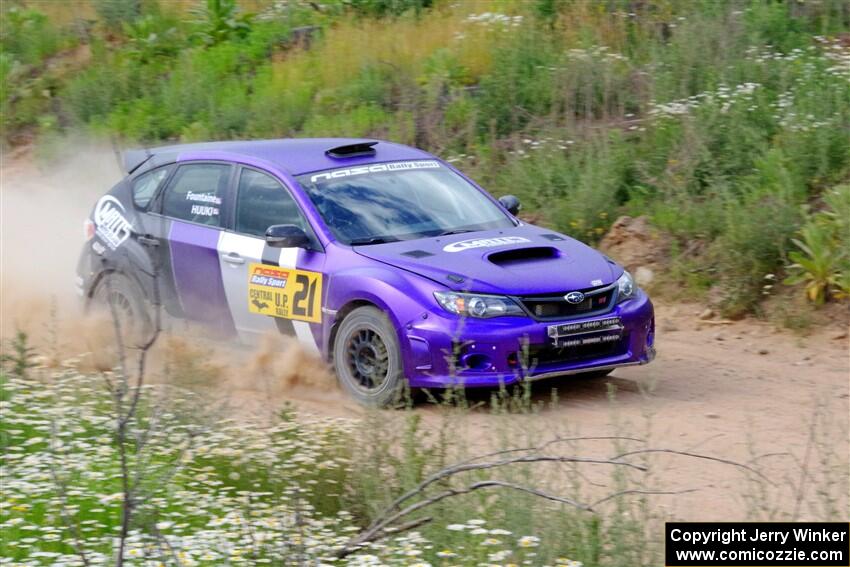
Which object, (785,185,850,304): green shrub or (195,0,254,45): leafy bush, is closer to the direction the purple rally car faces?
the green shrub

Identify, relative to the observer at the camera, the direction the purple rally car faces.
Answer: facing the viewer and to the right of the viewer

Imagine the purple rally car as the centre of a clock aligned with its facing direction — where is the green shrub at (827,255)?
The green shrub is roughly at 10 o'clock from the purple rally car.

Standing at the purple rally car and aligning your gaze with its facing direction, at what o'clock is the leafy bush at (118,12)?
The leafy bush is roughly at 7 o'clock from the purple rally car.

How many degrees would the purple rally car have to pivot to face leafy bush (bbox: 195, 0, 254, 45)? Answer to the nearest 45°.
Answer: approximately 135° to its left
